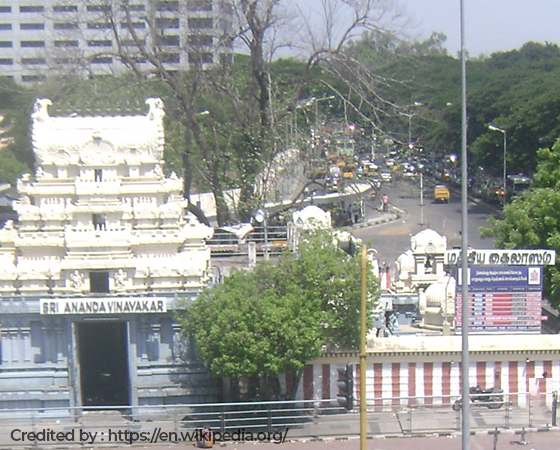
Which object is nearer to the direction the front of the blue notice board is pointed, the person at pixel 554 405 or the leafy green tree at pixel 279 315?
the person

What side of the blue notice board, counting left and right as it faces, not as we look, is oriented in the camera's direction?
front

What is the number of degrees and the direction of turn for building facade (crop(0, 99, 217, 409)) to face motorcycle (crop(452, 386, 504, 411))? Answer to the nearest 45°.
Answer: approximately 90° to its left

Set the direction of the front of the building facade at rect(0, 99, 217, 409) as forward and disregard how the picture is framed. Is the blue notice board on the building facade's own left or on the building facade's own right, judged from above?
on the building facade's own left

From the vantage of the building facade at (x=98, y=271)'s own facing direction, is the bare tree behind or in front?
behind

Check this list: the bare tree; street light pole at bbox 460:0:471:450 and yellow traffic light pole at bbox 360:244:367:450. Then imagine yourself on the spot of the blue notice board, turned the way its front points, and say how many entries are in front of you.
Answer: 2

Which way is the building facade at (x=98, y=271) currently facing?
toward the camera

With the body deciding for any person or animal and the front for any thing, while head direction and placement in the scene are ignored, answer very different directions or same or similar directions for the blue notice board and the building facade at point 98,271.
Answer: same or similar directions
